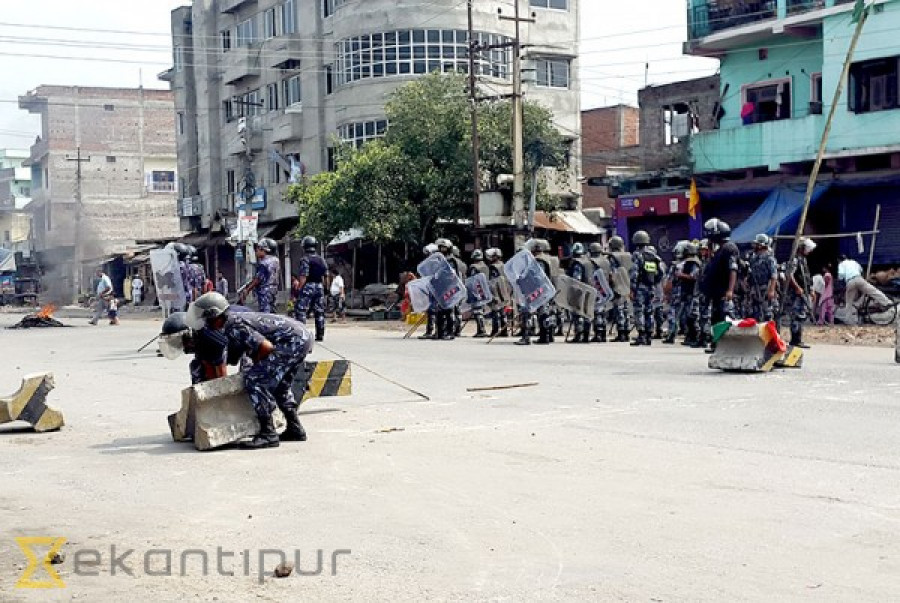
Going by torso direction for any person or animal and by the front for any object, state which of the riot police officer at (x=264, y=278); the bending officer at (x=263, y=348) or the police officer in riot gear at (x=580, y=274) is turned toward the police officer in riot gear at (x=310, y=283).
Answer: the police officer in riot gear at (x=580, y=274)

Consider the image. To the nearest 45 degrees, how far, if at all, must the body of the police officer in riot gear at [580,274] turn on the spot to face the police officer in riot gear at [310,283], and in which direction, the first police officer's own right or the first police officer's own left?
0° — they already face them

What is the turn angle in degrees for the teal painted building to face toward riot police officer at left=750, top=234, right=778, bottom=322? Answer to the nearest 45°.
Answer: approximately 45° to its left

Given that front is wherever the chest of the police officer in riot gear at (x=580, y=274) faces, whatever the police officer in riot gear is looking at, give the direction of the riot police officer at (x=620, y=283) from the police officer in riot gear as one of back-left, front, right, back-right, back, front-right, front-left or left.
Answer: back

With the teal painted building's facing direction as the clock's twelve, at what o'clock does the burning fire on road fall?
The burning fire on road is roughly at 1 o'clock from the teal painted building.

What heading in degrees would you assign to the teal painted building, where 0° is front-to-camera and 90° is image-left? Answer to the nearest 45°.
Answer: approximately 45°

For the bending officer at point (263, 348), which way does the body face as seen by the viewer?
to the viewer's left

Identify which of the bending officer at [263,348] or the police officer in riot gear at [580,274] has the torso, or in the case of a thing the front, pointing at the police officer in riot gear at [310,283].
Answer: the police officer in riot gear at [580,274]

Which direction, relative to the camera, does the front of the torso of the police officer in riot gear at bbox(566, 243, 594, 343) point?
to the viewer's left
